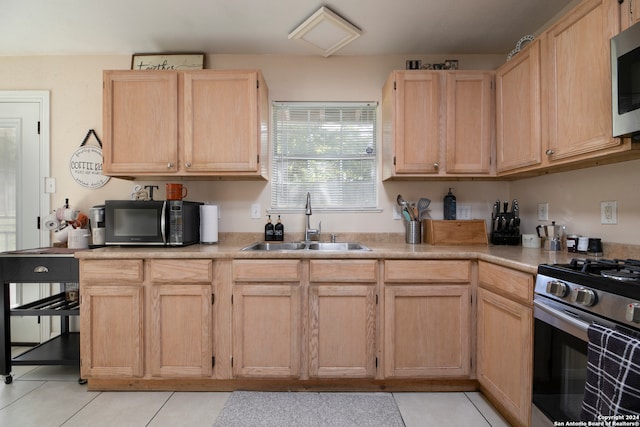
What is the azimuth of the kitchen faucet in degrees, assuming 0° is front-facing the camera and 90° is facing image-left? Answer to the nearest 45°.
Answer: approximately 0°

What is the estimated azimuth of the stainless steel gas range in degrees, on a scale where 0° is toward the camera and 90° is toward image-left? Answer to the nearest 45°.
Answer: approximately 45°

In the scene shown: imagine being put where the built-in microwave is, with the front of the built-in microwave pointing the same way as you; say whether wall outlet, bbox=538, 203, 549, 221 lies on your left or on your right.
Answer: on your right

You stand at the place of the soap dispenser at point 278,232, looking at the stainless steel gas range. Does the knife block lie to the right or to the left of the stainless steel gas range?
left

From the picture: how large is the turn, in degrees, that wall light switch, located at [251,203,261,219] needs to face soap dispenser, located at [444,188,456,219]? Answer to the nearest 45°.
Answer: approximately 90° to its left

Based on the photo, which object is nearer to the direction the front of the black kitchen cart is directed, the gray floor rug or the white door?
the gray floor rug

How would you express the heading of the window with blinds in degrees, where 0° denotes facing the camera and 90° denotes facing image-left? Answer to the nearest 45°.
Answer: approximately 0°
